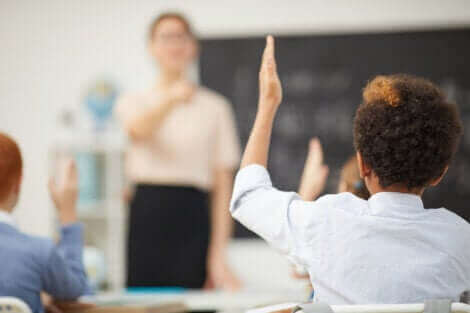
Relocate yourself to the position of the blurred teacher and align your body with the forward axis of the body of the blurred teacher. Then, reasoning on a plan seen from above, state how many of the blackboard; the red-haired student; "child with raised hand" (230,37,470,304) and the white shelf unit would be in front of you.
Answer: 2

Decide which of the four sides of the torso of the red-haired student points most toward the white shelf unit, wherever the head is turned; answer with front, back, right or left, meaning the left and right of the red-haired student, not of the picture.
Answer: front

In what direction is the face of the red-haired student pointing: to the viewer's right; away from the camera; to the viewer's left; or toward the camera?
away from the camera

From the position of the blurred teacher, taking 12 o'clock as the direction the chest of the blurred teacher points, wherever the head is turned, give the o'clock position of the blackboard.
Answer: The blackboard is roughly at 7 o'clock from the blurred teacher.

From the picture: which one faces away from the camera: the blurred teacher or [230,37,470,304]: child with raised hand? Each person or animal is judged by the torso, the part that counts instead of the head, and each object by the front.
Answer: the child with raised hand

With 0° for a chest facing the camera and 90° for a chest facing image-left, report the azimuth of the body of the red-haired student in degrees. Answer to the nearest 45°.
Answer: approximately 180°

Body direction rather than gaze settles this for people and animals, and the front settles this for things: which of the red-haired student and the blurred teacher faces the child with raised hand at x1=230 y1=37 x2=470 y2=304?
the blurred teacher

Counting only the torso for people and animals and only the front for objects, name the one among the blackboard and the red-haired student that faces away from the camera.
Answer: the red-haired student

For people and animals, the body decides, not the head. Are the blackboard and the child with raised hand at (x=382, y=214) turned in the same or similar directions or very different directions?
very different directions

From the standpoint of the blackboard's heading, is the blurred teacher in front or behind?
in front

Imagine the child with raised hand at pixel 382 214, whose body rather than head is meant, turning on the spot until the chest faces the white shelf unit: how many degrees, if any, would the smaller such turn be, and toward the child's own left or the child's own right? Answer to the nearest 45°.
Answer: approximately 45° to the child's own left

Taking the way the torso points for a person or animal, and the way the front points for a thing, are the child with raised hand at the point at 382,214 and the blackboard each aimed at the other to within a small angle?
yes

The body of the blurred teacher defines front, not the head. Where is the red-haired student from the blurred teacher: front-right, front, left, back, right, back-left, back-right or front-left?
front

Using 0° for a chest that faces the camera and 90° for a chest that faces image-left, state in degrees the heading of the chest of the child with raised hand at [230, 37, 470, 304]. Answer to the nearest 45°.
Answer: approximately 180°

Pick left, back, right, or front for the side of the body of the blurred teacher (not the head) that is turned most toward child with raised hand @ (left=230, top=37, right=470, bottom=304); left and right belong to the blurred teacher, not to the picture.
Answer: front

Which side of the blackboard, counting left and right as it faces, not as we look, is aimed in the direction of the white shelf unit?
right

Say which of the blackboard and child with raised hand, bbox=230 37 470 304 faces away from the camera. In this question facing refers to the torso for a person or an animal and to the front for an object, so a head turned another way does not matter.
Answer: the child with raised hand

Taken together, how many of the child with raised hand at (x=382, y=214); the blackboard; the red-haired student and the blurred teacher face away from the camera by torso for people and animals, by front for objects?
2
